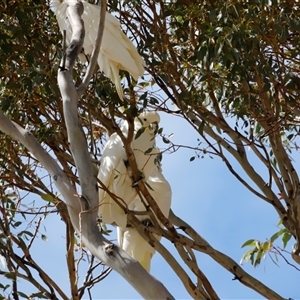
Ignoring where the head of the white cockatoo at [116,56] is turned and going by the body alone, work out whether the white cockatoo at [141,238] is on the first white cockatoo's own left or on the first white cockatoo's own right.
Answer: on the first white cockatoo's own right

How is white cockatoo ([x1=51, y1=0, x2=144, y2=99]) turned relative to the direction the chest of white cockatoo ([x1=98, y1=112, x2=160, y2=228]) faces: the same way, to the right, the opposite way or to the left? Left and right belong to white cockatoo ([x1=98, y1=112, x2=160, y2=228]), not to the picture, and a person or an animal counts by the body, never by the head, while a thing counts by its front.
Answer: the opposite way

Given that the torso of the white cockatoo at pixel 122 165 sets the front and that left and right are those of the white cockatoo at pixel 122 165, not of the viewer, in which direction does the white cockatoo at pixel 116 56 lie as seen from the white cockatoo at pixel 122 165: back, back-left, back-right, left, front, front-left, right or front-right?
right
